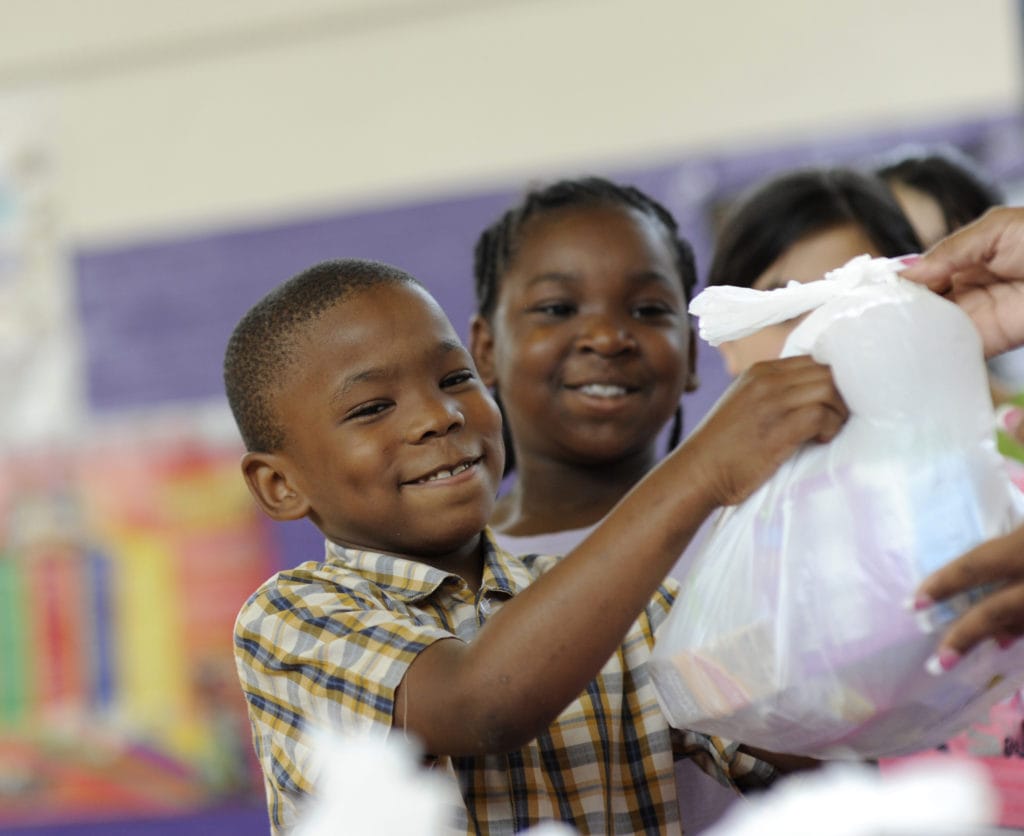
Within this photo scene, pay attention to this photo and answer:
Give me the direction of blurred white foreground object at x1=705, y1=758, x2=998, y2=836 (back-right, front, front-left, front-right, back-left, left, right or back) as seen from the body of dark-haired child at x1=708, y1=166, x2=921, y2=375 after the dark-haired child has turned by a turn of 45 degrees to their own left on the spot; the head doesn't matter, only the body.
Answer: front-right

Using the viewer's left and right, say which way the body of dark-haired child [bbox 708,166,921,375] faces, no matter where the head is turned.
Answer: facing the viewer

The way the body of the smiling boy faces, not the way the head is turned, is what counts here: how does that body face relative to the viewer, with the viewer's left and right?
facing the viewer and to the right of the viewer

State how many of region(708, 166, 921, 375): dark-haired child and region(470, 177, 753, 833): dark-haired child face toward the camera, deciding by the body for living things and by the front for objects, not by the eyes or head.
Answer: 2

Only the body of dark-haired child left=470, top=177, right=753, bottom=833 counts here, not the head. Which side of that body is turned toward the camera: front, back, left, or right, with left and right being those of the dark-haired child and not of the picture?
front

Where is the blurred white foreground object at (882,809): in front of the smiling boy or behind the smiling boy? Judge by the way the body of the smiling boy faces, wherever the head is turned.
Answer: in front

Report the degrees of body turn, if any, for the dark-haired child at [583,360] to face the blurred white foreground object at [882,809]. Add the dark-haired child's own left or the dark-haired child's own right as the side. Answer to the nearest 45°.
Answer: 0° — they already face it
